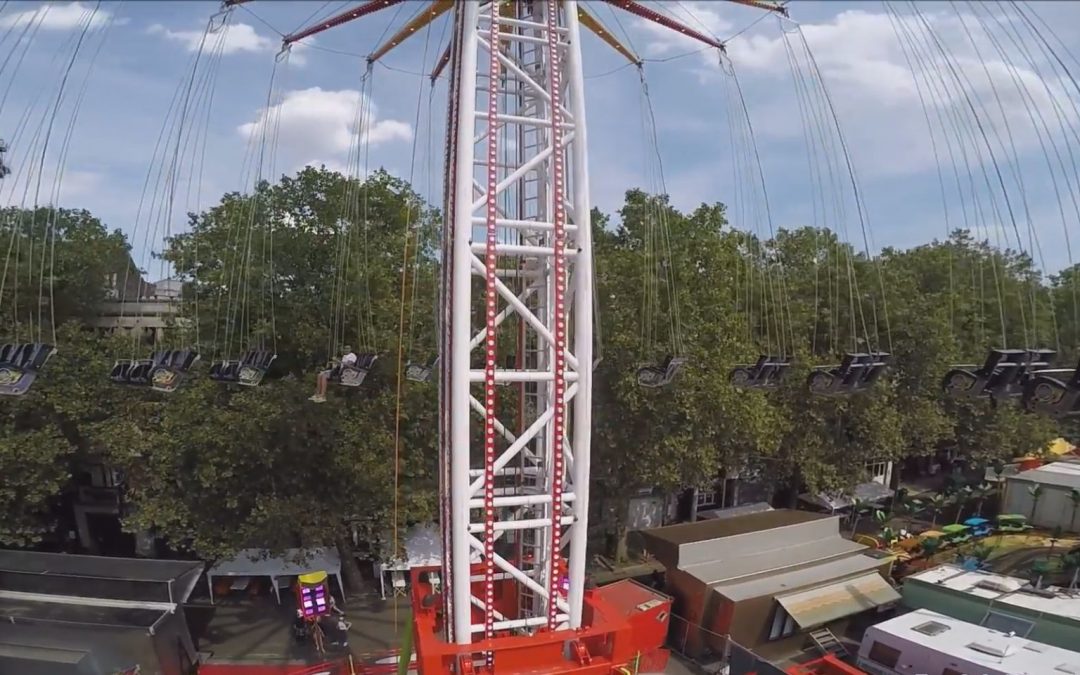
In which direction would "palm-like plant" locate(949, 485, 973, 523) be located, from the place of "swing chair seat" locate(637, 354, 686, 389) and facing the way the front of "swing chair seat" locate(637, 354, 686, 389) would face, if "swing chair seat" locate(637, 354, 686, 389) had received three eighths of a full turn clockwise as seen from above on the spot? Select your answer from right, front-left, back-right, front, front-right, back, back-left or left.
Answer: front

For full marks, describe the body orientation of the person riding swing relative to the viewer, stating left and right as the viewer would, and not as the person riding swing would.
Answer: facing to the left of the viewer

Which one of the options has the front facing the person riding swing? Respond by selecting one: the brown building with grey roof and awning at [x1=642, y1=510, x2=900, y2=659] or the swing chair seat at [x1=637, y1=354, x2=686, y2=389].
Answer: the swing chair seat

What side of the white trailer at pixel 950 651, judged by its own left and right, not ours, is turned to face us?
left

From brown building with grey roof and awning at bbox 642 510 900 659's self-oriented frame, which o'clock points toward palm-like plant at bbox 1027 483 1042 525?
The palm-like plant is roughly at 9 o'clock from the brown building with grey roof and awning.

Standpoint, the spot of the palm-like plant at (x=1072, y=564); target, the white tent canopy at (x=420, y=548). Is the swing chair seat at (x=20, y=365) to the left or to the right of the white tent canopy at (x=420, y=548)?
left

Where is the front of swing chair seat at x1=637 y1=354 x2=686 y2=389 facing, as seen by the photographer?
facing to the left of the viewer

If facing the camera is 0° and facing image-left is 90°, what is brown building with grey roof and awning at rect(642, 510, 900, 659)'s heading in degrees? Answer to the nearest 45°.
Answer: approximately 315°

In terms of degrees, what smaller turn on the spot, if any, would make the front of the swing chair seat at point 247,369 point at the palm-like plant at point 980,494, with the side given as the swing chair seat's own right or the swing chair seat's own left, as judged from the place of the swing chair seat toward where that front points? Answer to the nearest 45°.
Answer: approximately 135° to the swing chair seat's own left

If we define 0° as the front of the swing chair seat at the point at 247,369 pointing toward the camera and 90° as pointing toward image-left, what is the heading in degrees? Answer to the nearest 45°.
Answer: approximately 45°

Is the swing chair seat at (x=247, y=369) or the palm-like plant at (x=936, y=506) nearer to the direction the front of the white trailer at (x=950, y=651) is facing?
the swing chair seat

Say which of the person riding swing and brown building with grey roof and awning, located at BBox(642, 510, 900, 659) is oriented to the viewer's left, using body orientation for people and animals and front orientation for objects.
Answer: the person riding swing

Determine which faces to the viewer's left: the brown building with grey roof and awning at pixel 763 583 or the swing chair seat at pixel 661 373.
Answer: the swing chair seat

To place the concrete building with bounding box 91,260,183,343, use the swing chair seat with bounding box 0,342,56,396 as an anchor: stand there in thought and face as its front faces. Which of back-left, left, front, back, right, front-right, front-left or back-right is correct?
back-right
